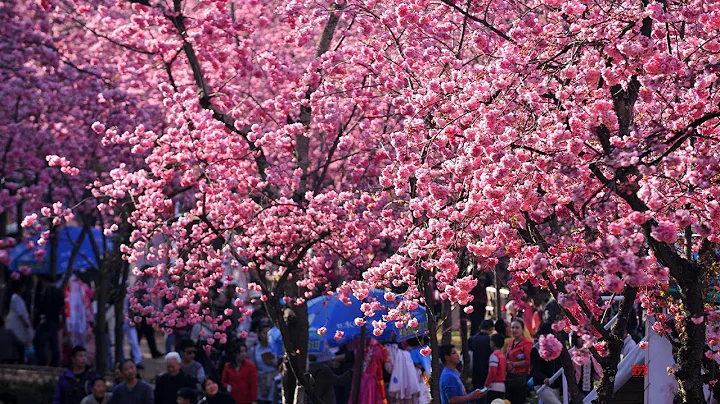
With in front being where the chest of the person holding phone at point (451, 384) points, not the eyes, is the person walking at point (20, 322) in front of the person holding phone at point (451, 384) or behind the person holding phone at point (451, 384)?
behind

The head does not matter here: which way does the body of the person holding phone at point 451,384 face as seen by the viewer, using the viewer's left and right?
facing to the right of the viewer

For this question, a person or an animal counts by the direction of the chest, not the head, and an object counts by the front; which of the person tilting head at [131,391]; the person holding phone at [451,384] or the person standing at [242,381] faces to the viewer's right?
the person holding phone at [451,384]

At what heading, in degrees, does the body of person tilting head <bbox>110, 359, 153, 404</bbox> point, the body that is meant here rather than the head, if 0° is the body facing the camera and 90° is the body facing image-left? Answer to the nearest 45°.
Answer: approximately 0°

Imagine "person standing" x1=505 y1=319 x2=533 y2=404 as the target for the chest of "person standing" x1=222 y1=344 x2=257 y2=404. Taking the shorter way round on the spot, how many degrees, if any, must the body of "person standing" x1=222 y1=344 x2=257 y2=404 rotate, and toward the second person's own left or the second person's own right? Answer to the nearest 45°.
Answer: approximately 90° to the second person's own left

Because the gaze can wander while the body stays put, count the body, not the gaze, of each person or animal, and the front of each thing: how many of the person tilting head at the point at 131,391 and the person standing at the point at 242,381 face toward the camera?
2
